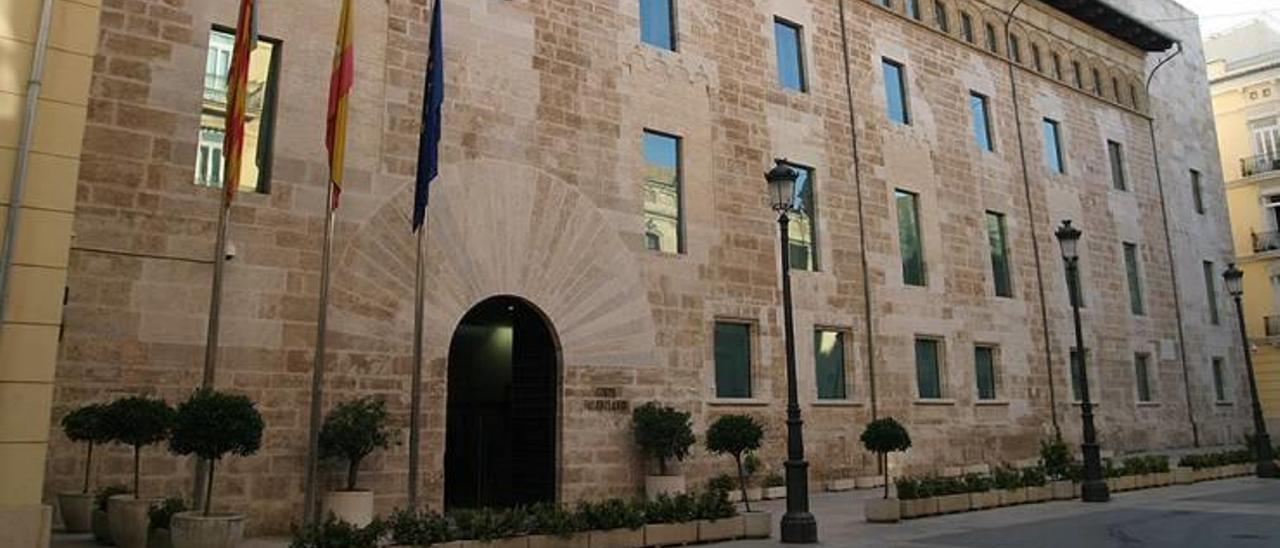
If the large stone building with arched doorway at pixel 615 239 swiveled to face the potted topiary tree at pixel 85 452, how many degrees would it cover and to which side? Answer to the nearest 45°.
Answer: approximately 90° to its right

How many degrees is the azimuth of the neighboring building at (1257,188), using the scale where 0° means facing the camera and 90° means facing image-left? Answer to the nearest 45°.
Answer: approximately 45°

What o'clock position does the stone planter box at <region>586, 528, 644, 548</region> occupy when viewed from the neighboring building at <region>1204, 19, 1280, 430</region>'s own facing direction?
The stone planter box is roughly at 11 o'clock from the neighboring building.

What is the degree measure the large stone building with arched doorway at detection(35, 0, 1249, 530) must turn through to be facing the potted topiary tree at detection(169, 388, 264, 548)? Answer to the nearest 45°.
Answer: approximately 90° to its right

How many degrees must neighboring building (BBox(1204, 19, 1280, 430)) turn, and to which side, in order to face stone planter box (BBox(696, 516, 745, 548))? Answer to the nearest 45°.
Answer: approximately 45° to its left

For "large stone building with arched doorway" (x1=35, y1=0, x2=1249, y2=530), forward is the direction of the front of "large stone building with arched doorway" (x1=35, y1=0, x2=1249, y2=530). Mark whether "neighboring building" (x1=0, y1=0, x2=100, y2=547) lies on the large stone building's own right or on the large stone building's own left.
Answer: on the large stone building's own right

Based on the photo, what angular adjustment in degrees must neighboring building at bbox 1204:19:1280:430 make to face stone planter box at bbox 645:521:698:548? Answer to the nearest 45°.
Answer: approximately 45° to its left

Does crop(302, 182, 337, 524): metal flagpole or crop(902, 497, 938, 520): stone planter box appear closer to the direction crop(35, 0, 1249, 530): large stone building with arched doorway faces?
the stone planter box

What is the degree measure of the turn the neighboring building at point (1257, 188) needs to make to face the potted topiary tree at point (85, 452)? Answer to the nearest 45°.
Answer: approximately 45° to its left

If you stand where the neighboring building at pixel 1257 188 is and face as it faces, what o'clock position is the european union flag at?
The european union flag is roughly at 11 o'clock from the neighboring building.

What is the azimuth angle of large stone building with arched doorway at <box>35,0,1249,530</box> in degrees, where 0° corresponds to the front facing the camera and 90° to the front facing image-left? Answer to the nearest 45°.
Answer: approximately 315°

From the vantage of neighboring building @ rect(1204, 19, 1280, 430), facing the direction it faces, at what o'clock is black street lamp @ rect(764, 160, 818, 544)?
The black street lamp is roughly at 11 o'clock from the neighboring building.
